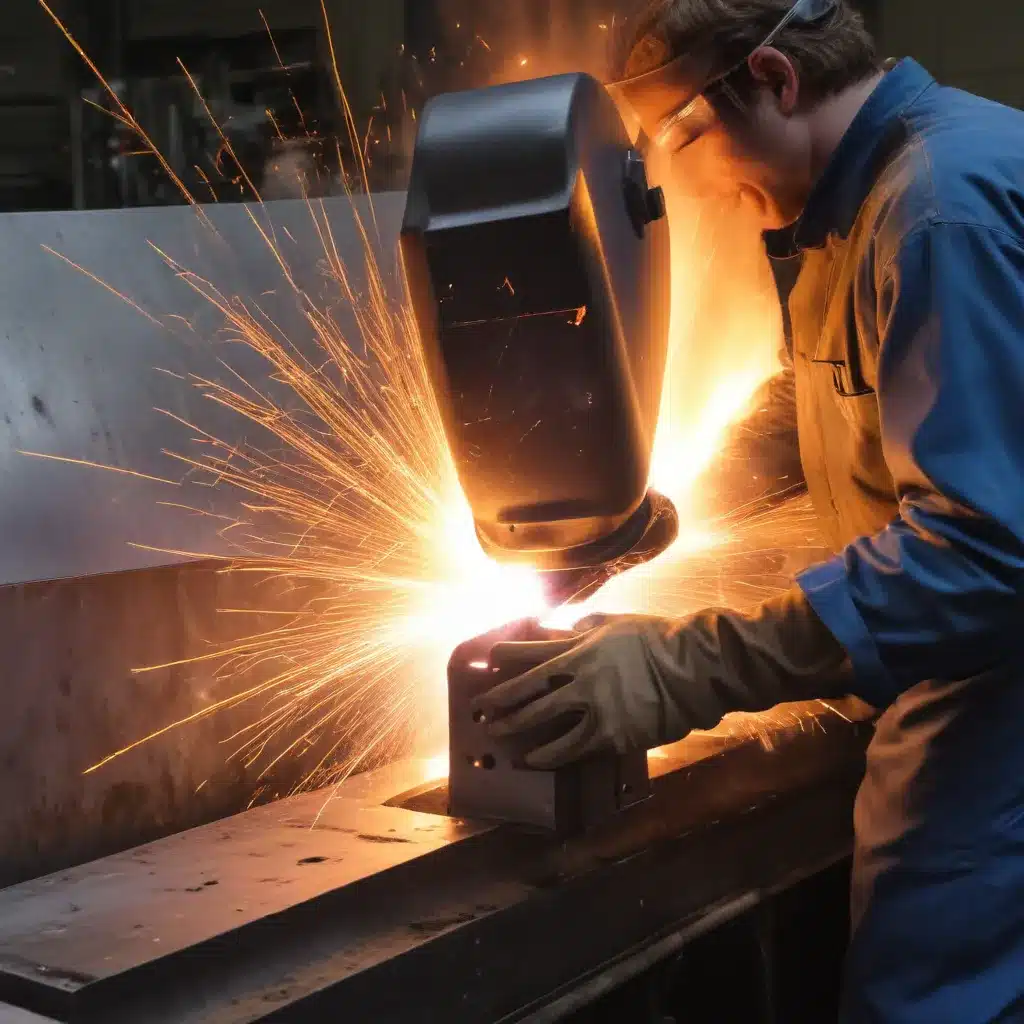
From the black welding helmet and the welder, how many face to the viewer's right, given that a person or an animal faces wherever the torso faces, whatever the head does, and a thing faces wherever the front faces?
0

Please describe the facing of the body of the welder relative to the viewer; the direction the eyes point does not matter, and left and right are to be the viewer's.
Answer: facing to the left of the viewer

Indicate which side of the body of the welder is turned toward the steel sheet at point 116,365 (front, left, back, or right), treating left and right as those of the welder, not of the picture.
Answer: front

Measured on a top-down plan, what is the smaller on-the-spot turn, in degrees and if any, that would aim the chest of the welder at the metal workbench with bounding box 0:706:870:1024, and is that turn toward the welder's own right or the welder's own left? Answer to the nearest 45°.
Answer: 0° — they already face it

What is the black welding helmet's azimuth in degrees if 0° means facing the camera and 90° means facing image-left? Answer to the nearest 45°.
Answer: approximately 45°
